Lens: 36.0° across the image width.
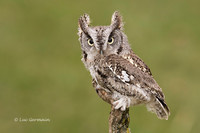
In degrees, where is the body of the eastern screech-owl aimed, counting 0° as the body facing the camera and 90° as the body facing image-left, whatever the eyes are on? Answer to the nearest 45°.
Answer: approximately 90°
